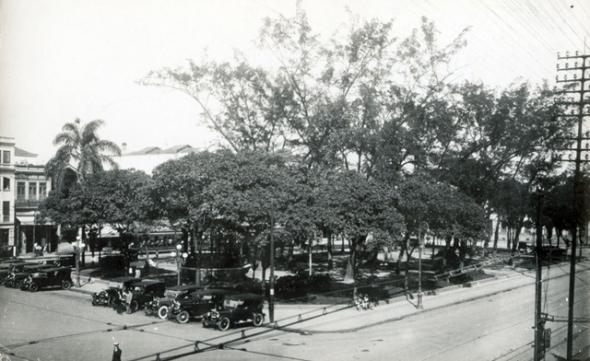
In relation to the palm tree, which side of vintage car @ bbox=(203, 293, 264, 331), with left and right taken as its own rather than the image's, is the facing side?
right

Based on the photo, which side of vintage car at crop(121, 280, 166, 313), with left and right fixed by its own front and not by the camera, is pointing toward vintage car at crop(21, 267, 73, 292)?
right

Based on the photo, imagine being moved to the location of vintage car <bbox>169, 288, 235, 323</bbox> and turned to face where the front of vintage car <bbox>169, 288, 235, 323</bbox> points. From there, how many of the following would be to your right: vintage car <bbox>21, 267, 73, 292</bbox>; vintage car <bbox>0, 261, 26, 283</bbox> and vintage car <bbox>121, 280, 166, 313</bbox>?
3

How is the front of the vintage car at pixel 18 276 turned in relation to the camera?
facing the viewer and to the left of the viewer

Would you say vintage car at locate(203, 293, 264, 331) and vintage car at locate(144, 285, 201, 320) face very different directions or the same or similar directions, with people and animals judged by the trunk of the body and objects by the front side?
same or similar directions

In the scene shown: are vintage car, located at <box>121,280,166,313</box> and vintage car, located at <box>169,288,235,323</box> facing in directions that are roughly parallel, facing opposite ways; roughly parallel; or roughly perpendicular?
roughly parallel

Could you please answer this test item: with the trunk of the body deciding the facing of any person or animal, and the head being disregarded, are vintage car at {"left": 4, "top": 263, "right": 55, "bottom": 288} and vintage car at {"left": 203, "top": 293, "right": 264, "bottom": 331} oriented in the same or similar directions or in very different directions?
same or similar directions

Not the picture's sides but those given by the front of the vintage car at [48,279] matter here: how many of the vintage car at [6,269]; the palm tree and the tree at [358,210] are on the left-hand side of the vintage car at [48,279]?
1
